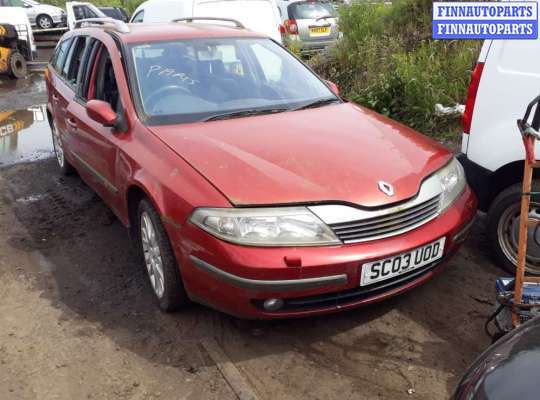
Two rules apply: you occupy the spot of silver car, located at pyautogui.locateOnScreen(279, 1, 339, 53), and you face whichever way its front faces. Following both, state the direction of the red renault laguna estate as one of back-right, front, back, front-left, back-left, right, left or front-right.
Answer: back

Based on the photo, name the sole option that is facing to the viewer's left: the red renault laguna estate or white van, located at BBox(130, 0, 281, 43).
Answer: the white van

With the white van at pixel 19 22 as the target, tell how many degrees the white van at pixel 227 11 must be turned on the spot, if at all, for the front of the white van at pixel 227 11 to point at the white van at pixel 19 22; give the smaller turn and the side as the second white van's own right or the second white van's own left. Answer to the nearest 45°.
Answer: approximately 45° to the second white van's own right

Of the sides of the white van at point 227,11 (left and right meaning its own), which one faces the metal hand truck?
left

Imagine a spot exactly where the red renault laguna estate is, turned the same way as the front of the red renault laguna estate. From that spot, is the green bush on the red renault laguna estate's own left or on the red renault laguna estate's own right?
on the red renault laguna estate's own left

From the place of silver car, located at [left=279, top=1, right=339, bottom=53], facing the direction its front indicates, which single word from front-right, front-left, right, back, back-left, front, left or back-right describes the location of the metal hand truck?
back

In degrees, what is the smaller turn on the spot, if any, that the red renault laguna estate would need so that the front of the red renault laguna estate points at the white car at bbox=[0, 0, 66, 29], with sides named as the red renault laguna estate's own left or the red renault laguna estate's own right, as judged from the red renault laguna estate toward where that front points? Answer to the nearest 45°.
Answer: approximately 135° to the red renault laguna estate's own left

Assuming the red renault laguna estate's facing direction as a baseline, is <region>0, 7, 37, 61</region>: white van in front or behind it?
behind

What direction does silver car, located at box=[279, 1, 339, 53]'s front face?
away from the camera
